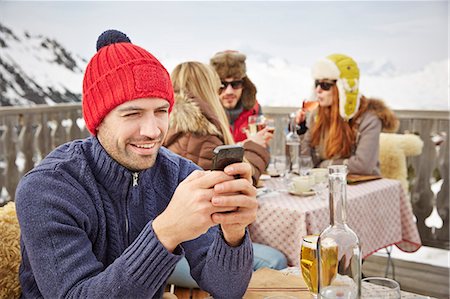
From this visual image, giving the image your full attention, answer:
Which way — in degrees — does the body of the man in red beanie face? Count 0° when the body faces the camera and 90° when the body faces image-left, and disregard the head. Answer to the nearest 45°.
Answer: approximately 315°

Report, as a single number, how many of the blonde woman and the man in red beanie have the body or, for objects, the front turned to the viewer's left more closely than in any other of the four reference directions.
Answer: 0

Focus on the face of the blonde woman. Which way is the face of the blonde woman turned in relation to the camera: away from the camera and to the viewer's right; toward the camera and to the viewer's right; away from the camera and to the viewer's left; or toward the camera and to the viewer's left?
away from the camera and to the viewer's right

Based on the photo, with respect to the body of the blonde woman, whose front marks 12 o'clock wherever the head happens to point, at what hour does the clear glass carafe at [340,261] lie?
The clear glass carafe is roughly at 4 o'clock from the blonde woman.

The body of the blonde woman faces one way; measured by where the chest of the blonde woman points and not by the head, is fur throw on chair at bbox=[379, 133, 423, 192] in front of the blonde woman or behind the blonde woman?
in front

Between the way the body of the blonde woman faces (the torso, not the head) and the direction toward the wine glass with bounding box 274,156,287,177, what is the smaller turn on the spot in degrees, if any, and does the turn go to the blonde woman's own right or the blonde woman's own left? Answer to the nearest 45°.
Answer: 0° — they already face it

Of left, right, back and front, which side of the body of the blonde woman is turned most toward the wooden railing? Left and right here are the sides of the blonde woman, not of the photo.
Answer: front

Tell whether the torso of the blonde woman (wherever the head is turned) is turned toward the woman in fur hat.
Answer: yes

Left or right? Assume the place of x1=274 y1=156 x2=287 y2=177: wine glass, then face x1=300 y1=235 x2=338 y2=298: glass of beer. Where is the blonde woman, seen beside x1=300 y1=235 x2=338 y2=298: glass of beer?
right

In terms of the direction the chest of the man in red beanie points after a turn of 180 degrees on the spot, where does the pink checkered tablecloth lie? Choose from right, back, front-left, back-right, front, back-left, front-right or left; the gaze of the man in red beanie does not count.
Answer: right

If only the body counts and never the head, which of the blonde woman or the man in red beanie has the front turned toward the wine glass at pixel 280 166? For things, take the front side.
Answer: the blonde woman

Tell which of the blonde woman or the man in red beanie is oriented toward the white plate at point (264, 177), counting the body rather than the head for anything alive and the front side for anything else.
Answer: the blonde woman

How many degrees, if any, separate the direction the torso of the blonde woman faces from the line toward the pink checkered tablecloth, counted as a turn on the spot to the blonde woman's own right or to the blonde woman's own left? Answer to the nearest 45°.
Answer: approximately 45° to the blonde woman's own right

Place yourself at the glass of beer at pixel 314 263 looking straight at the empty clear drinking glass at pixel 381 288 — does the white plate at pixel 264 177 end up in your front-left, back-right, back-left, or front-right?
back-left
